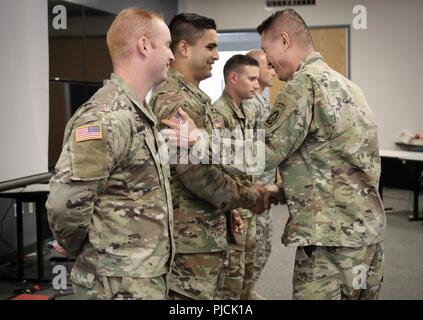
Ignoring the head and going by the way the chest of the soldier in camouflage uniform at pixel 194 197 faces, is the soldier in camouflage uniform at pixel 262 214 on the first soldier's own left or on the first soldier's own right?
on the first soldier's own left

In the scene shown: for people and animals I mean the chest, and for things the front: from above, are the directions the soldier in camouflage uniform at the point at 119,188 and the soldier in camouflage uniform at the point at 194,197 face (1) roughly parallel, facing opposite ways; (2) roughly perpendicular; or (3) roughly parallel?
roughly parallel

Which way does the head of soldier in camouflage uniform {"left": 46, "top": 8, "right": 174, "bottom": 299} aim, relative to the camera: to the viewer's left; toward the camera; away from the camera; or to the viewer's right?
to the viewer's right

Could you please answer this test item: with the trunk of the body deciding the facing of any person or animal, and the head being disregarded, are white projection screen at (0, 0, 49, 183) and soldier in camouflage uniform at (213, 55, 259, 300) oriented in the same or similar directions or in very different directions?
same or similar directions

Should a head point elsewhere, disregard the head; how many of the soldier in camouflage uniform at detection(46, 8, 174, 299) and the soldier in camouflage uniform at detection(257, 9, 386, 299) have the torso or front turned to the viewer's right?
1

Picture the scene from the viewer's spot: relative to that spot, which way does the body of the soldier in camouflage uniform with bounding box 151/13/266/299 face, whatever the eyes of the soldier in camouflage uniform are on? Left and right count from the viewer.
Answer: facing to the right of the viewer

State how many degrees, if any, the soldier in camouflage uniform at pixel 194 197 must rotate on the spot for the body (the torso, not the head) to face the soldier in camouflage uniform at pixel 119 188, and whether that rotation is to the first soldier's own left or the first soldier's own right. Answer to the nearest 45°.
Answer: approximately 90° to the first soldier's own right

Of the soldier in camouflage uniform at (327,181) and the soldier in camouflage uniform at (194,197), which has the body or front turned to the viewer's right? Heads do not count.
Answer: the soldier in camouflage uniform at (194,197)

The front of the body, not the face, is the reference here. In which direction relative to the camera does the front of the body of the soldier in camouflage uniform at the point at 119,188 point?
to the viewer's right

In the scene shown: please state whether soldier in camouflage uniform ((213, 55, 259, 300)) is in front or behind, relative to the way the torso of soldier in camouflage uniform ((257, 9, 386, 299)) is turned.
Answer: in front

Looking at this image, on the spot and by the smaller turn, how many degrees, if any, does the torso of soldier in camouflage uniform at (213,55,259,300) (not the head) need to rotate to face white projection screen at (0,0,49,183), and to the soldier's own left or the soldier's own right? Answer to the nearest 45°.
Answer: approximately 180°

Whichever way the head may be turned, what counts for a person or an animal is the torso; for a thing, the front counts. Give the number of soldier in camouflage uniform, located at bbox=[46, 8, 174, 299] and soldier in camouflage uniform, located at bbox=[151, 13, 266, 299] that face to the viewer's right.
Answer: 2

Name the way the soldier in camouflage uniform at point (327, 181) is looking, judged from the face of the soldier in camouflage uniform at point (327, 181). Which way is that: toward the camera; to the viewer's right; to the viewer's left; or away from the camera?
to the viewer's left

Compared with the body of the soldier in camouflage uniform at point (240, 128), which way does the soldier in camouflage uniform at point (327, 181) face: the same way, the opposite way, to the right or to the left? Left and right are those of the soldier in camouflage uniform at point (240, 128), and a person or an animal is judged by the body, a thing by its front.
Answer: the opposite way

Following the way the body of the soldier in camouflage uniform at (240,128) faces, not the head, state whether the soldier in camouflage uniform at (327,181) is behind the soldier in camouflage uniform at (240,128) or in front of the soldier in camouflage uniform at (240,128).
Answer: in front

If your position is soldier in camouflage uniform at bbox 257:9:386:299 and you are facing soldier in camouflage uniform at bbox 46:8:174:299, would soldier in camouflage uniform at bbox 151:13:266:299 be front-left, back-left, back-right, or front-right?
front-right

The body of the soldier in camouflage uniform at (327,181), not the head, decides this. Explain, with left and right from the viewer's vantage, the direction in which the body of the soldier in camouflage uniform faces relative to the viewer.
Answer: facing away from the viewer and to the left of the viewer

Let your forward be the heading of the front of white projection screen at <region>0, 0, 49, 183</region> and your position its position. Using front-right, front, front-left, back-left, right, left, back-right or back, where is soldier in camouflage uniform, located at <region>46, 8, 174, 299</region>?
front-right
